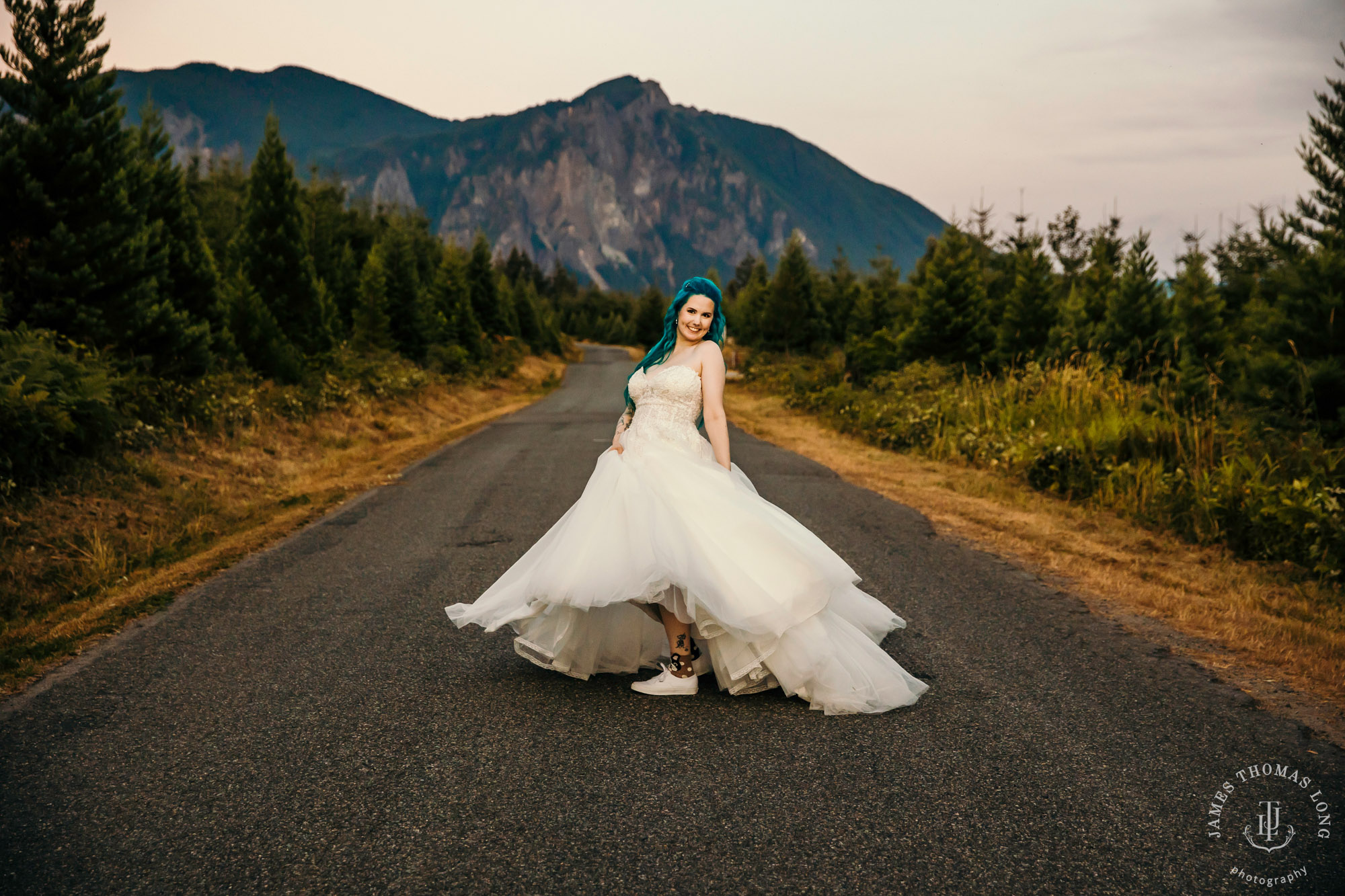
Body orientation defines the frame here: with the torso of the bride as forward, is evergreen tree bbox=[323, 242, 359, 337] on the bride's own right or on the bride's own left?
on the bride's own right

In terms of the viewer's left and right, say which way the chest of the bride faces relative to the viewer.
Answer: facing the viewer and to the left of the viewer

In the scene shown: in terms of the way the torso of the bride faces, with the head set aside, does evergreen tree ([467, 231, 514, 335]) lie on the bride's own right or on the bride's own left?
on the bride's own right

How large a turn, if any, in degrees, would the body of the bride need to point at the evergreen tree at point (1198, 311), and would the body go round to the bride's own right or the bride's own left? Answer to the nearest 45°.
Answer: approximately 180°

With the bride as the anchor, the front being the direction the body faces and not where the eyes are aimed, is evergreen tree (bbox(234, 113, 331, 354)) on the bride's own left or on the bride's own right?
on the bride's own right

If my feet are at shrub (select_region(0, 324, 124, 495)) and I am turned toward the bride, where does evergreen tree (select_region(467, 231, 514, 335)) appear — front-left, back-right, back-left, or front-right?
back-left

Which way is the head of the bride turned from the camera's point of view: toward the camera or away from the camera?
toward the camera

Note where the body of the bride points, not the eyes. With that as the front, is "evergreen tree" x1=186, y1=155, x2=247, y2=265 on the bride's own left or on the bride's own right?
on the bride's own right

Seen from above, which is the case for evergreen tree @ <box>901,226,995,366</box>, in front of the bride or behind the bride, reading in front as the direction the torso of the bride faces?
behind
